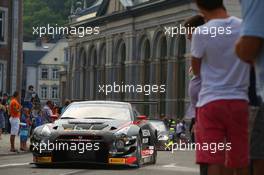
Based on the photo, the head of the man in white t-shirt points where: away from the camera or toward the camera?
away from the camera

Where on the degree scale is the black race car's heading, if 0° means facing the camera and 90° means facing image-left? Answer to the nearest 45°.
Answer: approximately 0°

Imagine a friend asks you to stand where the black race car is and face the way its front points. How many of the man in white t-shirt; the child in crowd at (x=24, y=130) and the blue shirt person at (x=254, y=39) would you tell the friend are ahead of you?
2

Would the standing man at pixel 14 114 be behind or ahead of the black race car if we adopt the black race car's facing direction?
behind
